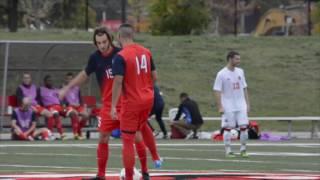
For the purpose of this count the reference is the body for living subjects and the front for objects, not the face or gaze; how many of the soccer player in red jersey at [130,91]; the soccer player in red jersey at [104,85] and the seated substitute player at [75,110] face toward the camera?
2

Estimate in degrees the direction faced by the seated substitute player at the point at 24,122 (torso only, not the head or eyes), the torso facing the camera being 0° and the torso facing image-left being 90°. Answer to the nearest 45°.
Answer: approximately 315°

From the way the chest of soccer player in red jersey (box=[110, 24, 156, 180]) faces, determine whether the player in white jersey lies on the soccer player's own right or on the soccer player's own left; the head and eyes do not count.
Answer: on the soccer player's own right

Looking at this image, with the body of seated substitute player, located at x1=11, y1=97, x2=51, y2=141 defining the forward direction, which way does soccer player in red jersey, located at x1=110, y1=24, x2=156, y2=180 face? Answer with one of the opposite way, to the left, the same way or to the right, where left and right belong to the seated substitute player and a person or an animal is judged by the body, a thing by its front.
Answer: the opposite way

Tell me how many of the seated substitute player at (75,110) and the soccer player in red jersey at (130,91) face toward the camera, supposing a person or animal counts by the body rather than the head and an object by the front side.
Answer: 1

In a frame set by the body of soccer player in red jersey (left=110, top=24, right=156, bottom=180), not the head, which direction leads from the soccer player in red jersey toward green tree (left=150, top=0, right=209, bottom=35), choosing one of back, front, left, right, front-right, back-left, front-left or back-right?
front-right

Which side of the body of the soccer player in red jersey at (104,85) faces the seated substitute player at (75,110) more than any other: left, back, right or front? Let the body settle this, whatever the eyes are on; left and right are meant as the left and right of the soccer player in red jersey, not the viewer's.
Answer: back
